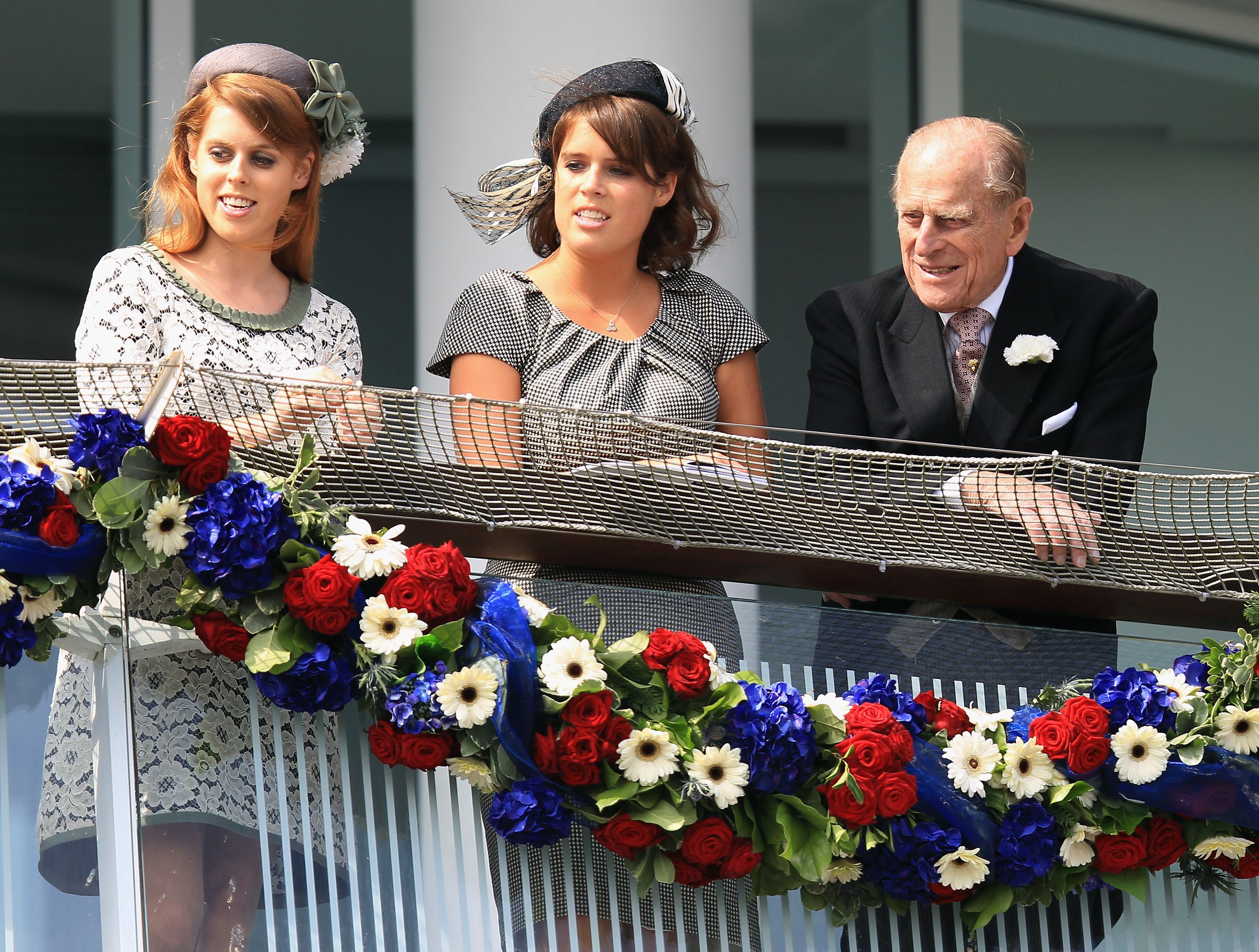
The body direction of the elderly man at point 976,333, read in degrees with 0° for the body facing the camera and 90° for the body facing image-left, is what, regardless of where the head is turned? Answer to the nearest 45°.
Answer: approximately 0°

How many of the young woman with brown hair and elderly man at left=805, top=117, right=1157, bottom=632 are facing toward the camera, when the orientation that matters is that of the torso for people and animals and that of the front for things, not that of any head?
2

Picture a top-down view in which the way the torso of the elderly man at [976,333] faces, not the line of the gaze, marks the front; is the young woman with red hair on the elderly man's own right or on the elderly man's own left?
on the elderly man's own right
